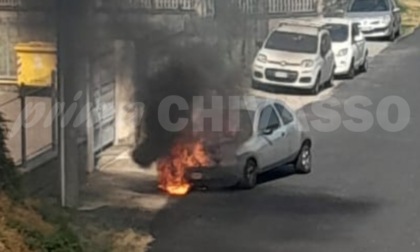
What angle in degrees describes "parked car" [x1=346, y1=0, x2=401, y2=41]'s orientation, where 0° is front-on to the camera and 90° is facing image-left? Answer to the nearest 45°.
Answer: approximately 0°

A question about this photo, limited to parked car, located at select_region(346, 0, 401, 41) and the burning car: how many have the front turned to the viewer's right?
0

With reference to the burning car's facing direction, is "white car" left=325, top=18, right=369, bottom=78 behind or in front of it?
behind

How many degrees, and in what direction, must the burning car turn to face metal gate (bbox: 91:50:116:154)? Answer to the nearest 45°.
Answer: approximately 90° to its right

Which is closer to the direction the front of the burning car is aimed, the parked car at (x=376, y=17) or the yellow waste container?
the yellow waste container

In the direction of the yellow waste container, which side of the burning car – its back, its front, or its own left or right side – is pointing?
front

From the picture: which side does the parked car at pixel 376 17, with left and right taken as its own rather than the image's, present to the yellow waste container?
front

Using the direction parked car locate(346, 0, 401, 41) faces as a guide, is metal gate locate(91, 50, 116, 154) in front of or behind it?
in front

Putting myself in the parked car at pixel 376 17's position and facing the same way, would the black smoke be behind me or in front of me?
in front

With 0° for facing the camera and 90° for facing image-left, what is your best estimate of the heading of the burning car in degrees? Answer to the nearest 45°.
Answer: approximately 45°
